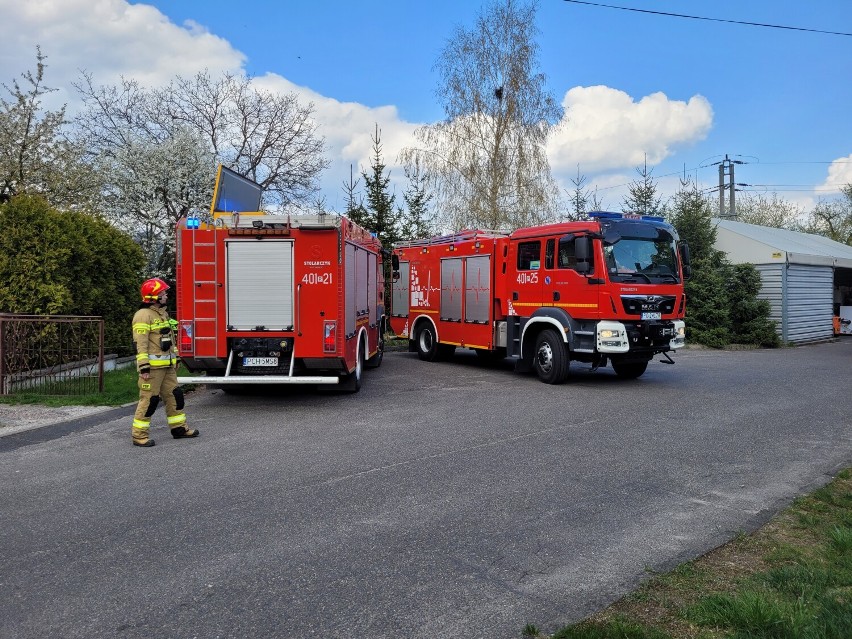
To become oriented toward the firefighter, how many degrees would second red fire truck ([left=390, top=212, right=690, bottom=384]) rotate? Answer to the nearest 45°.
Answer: approximately 90° to its right

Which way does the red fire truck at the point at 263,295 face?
away from the camera

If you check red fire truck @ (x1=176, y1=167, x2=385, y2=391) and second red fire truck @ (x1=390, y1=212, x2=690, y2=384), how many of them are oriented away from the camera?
1

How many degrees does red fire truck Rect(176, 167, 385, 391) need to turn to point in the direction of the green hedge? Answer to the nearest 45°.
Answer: approximately 45° to its left

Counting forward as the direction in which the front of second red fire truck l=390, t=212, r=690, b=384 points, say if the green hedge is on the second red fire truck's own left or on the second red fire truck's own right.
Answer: on the second red fire truck's own right

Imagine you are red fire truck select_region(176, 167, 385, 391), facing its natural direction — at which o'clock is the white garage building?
The white garage building is roughly at 2 o'clock from the red fire truck.

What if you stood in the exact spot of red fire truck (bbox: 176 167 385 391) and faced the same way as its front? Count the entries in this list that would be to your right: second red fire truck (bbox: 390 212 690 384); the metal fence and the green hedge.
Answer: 1

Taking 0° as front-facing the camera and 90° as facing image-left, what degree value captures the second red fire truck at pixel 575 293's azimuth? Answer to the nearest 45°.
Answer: approximately 315°

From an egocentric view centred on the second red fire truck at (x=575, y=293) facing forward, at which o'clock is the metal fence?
The metal fence is roughly at 4 o'clock from the second red fire truck.

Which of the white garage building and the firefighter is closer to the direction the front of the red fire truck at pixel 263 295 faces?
the white garage building

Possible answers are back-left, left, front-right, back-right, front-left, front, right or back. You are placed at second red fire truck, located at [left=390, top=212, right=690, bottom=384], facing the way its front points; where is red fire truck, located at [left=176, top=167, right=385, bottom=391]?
right

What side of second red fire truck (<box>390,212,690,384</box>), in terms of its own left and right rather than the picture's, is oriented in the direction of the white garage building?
left

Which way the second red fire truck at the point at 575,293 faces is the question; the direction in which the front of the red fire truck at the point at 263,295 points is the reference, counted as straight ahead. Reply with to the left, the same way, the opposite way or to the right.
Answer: the opposite way

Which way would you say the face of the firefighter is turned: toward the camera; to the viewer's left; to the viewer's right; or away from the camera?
to the viewer's right

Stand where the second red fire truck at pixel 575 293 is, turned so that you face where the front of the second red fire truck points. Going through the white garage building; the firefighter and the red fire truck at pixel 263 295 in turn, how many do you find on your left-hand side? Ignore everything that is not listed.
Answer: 1
